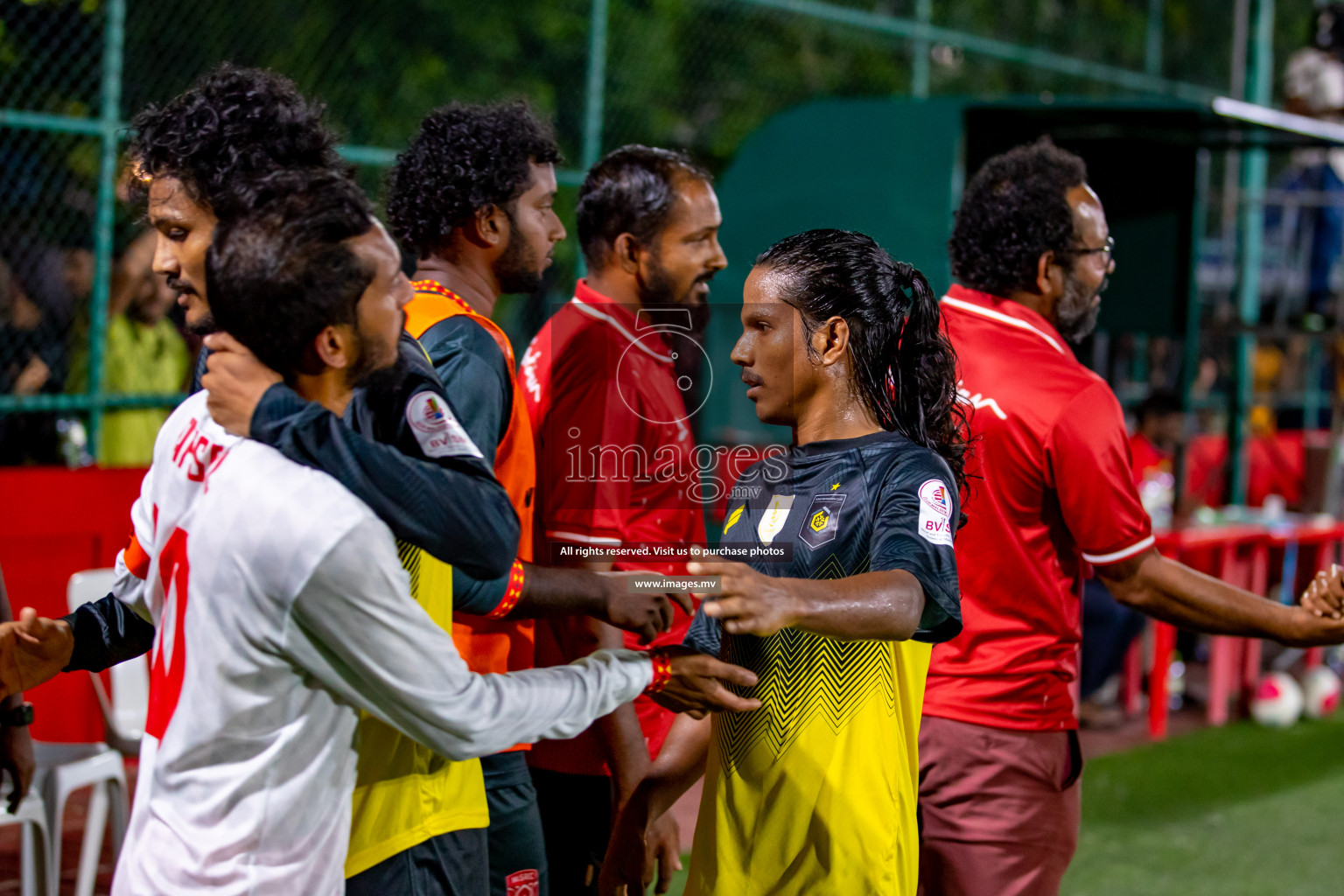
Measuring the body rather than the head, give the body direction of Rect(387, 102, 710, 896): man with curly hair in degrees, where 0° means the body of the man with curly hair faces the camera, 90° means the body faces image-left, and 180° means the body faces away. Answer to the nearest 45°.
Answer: approximately 270°

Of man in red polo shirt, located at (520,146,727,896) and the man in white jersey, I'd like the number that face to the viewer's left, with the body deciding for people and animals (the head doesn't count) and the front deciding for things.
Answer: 0

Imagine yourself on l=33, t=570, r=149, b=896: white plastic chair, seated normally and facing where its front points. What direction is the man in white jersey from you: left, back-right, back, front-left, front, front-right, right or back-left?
front-left

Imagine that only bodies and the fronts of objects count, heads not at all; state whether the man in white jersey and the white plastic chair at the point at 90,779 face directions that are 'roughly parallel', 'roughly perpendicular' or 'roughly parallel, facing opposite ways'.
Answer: roughly parallel, facing opposite ways

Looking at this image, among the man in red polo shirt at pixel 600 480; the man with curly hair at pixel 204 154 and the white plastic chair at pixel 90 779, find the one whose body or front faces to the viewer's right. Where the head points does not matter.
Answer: the man in red polo shirt

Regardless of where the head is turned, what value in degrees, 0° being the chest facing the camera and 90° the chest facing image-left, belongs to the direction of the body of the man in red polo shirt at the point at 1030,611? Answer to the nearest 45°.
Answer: approximately 225°

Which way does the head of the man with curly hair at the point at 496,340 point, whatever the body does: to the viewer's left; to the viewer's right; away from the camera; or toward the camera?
to the viewer's right

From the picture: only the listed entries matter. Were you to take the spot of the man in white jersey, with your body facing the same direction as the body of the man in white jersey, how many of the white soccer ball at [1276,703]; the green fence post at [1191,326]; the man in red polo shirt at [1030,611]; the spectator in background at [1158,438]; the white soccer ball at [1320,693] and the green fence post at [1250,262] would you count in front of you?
6

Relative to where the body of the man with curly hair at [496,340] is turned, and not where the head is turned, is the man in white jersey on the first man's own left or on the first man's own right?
on the first man's own right

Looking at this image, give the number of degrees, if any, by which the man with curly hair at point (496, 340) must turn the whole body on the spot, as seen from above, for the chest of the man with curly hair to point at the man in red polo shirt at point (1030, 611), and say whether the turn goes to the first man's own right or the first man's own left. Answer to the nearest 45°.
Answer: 0° — they already face them

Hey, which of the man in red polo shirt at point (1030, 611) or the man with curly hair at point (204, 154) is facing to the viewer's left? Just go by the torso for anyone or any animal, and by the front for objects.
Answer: the man with curly hair

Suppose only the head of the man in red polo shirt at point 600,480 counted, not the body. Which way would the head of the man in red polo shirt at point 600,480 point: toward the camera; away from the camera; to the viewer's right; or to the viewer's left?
to the viewer's right

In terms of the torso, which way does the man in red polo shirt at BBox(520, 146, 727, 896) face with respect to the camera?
to the viewer's right
